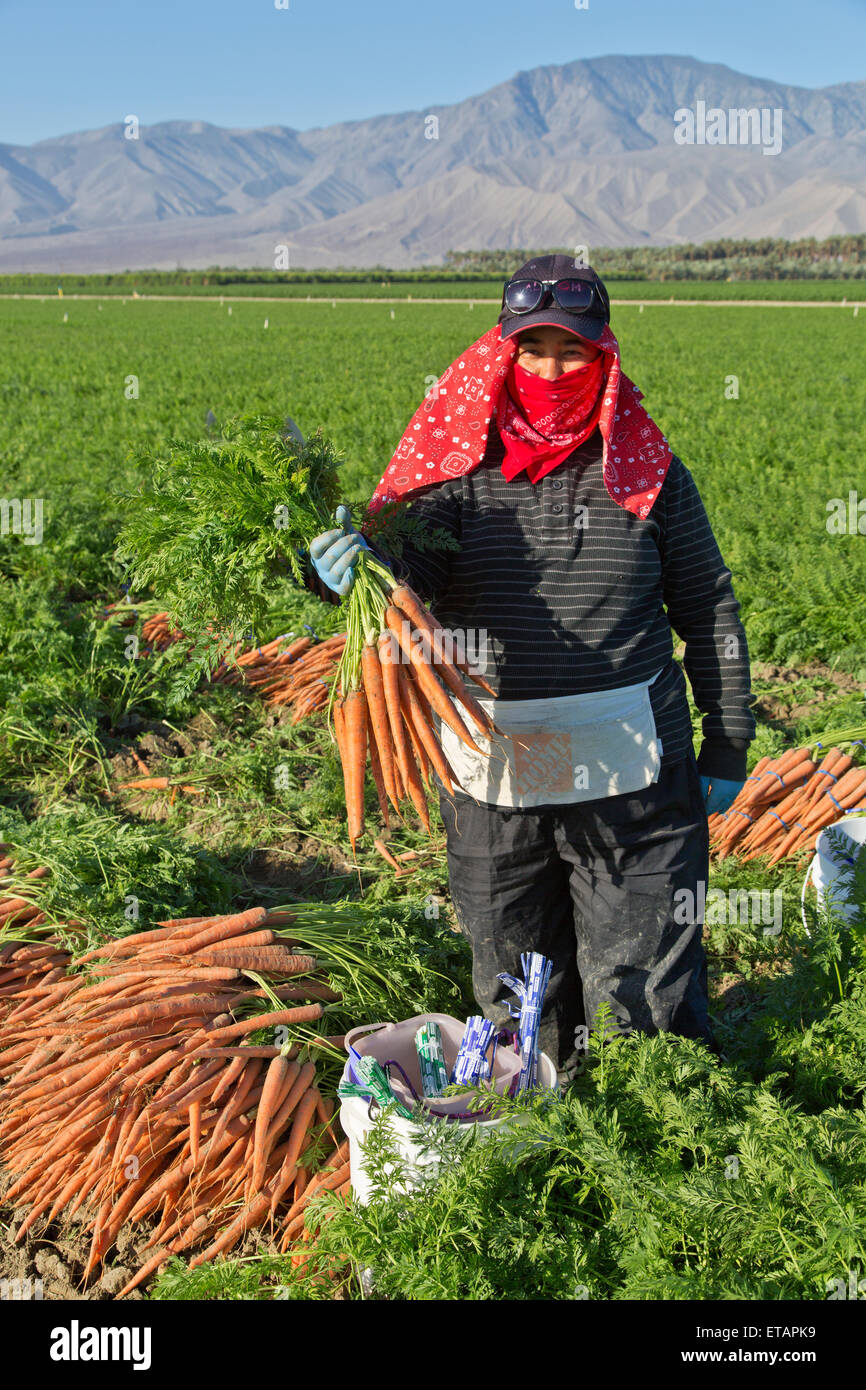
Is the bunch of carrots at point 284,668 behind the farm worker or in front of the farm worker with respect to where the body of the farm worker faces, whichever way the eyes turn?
behind

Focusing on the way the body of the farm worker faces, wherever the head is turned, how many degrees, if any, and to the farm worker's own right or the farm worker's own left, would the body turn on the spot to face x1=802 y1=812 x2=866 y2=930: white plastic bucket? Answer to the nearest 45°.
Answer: approximately 135° to the farm worker's own left

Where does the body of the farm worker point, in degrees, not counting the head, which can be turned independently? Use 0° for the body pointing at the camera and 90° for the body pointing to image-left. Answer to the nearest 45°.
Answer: approximately 0°
